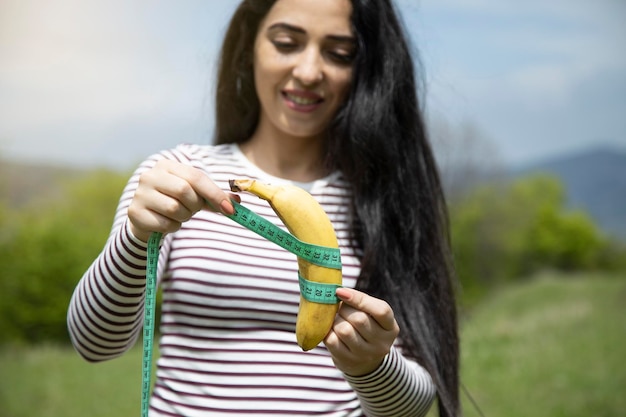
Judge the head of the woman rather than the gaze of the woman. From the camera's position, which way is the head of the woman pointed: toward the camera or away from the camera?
toward the camera

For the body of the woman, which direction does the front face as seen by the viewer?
toward the camera
